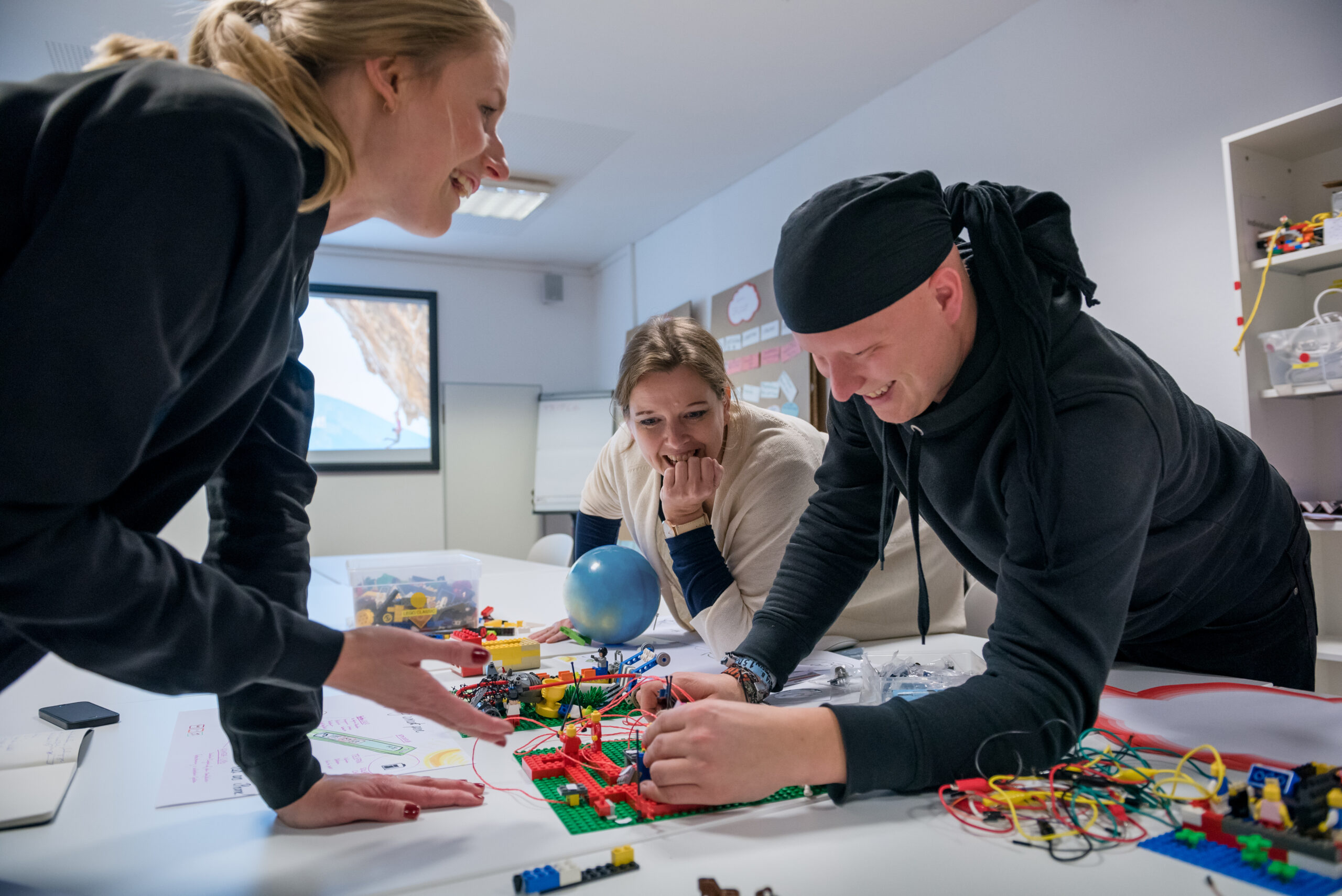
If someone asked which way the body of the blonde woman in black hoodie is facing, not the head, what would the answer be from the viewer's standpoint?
to the viewer's right

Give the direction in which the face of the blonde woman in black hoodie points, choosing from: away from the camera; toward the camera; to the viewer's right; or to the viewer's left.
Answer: to the viewer's right

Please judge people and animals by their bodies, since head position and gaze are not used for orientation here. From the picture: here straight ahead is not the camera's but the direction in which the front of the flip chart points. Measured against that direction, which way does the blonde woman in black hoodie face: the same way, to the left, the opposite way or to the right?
to the left

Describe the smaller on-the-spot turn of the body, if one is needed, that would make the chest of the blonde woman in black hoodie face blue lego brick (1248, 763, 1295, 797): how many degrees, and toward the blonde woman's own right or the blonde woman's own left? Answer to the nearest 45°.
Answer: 0° — they already face it

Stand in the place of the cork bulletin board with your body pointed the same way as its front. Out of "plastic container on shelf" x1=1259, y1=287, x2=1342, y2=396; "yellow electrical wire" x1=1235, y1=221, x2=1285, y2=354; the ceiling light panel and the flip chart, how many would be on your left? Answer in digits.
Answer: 2

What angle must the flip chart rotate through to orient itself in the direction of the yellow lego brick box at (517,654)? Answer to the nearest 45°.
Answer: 0° — it already faces it

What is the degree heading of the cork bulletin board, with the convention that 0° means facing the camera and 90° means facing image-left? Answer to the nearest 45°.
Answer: approximately 45°

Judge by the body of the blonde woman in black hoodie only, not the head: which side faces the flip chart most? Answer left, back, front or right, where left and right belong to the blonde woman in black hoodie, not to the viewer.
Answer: left

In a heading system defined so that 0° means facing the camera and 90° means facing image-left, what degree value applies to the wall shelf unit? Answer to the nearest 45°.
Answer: approximately 45°

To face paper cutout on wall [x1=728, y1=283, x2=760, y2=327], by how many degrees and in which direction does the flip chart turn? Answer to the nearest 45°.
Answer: approximately 45° to its left

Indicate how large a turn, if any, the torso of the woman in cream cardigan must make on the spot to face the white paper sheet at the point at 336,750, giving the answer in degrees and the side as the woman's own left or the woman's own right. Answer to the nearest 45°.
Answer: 0° — they already face it

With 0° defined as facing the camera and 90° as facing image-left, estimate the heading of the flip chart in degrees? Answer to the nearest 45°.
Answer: approximately 0°

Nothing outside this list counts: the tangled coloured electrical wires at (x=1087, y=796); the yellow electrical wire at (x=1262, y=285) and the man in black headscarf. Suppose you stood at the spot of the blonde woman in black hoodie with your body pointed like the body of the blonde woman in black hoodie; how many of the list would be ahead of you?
3
